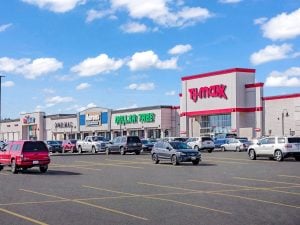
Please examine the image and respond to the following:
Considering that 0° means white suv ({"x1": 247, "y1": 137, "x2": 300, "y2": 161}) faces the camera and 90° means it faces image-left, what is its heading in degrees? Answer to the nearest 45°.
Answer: approximately 135°

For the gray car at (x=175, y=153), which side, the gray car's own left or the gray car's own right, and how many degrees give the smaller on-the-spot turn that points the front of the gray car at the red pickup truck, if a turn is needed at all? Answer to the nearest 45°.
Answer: approximately 90° to the gray car's own right
